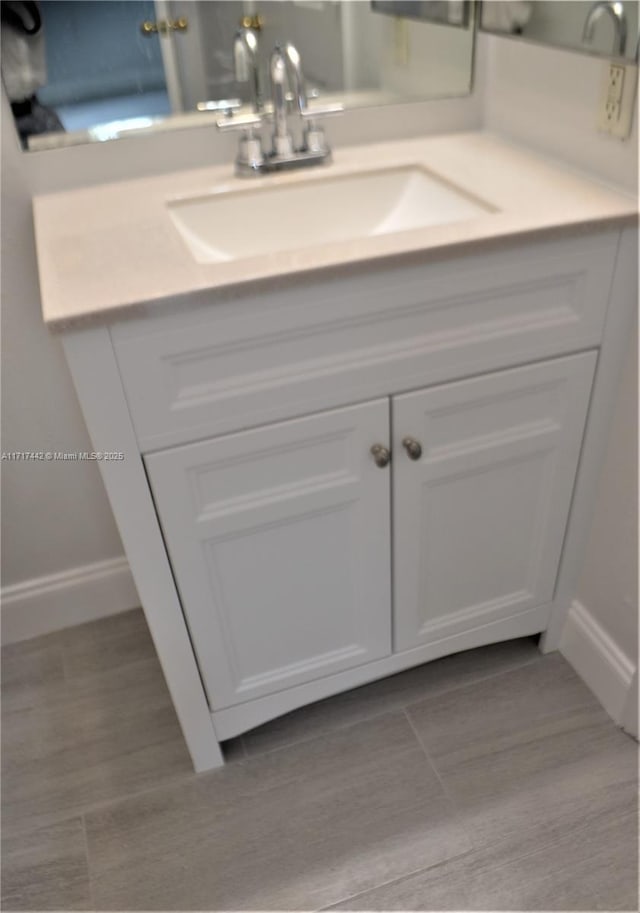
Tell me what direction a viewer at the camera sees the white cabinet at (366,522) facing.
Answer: facing the viewer and to the right of the viewer

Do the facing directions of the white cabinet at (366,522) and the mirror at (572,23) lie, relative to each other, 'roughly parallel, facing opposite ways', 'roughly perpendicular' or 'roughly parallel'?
roughly perpendicular

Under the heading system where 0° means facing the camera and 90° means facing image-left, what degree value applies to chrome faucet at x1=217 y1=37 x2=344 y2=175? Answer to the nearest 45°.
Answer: approximately 315°

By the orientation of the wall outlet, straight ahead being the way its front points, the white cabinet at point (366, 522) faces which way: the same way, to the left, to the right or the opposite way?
to the left

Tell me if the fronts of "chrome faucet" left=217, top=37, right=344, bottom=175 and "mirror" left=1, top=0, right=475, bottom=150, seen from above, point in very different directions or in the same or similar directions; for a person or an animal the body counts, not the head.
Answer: same or similar directions

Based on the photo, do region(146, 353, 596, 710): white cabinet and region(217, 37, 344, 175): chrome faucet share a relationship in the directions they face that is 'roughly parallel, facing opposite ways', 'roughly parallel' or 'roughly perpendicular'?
roughly parallel

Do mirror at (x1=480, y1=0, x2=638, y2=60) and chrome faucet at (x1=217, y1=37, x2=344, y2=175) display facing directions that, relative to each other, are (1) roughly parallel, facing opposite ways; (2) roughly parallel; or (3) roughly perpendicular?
roughly perpendicular

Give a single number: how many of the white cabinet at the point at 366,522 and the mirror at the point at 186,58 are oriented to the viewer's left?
0

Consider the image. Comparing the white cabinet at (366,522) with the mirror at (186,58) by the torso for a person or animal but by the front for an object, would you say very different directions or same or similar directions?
same or similar directions

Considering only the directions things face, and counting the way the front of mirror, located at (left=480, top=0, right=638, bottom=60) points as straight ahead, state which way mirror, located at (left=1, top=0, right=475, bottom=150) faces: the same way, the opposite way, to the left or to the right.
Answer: to the left

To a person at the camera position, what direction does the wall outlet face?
facing the viewer and to the left of the viewer
